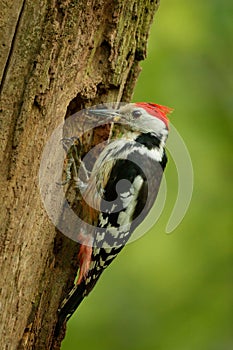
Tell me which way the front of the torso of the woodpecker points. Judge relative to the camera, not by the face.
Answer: to the viewer's left
